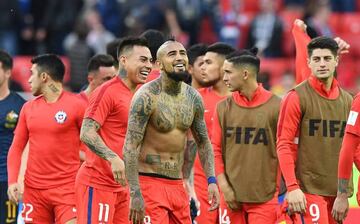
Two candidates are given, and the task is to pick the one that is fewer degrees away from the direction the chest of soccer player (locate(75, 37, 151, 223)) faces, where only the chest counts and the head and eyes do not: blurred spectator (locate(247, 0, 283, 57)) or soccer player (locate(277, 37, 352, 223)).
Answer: the soccer player

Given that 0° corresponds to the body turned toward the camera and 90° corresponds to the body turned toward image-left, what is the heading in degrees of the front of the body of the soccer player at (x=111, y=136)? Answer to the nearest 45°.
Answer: approximately 315°

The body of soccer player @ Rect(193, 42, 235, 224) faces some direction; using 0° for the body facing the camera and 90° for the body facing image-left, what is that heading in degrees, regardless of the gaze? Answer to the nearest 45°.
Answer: approximately 45°

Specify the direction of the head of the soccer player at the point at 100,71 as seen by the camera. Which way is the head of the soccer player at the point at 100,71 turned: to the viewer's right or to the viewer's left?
to the viewer's right

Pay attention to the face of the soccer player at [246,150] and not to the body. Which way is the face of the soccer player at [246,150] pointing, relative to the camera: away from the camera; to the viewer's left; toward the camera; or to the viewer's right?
to the viewer's left
